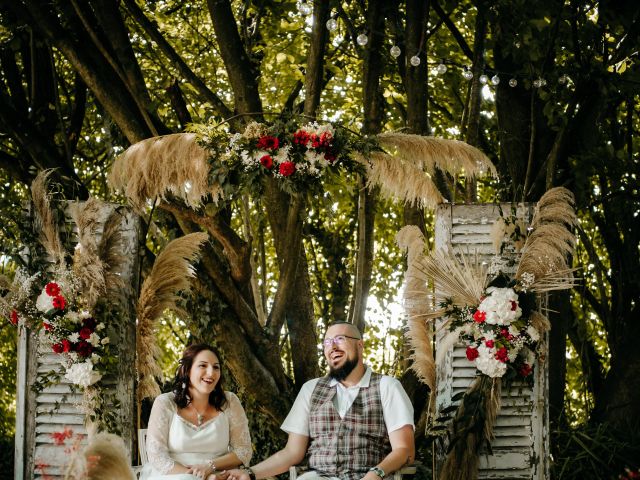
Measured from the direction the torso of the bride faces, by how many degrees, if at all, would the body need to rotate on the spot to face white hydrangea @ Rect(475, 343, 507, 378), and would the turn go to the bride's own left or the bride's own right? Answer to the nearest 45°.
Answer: approximately 90° to the bride's own left

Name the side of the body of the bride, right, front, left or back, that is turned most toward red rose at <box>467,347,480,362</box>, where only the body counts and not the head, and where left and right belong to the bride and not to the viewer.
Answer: left

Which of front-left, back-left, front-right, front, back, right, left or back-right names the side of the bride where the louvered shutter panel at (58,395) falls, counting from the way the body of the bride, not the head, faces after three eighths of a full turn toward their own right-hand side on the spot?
front

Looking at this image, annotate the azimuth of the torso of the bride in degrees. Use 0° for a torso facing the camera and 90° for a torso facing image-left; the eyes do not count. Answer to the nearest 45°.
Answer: approximately 0°

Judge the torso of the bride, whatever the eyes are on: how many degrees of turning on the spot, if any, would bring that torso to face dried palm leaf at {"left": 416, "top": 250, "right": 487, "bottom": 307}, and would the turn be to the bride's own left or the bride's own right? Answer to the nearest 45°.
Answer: approximately 90° to the bride's own left

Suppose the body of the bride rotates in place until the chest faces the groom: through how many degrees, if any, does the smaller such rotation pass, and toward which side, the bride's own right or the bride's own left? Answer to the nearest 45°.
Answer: approximately 90° to the bride's own left

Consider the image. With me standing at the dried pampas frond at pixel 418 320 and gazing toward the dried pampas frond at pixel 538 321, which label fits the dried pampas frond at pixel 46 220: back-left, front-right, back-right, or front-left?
back-right

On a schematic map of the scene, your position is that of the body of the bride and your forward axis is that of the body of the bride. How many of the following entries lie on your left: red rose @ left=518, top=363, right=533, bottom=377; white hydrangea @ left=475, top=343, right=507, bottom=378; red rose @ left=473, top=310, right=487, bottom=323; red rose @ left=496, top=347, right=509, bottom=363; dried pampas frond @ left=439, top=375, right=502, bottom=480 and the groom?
6

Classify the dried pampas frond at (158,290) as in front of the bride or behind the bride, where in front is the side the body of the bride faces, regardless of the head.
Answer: behind

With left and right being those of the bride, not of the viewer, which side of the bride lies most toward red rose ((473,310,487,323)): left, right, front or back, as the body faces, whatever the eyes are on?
left

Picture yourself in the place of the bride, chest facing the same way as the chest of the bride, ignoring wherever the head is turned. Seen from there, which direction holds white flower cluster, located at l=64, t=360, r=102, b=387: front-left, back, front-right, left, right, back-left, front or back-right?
back-right
